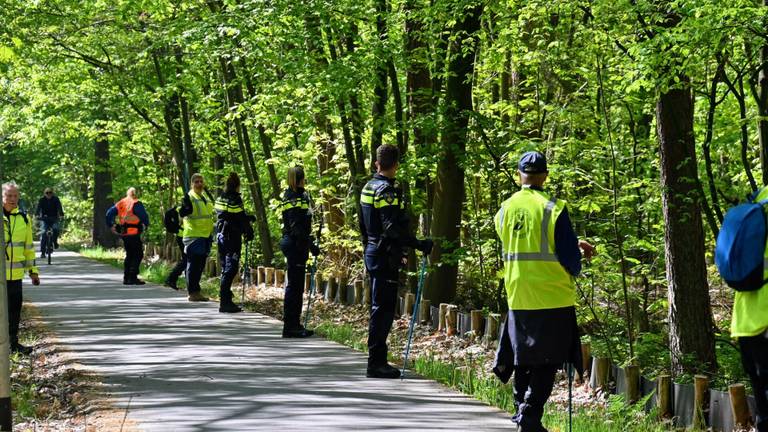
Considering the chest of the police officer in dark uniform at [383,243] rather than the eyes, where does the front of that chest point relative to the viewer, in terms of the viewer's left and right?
facing away from the viewer and to the right of the viewer

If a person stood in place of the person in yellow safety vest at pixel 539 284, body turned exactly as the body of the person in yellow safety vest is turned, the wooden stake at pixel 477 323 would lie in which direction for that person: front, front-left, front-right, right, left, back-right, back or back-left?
front-left

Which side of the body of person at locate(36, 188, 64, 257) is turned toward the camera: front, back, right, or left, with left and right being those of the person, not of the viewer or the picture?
front

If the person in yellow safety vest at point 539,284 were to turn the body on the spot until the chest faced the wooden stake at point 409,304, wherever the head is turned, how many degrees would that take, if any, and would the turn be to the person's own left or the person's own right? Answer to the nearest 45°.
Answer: approximately 45° to the person's own left

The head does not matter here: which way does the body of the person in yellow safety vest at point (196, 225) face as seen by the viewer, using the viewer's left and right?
facing the viewer and to the right of the viewer

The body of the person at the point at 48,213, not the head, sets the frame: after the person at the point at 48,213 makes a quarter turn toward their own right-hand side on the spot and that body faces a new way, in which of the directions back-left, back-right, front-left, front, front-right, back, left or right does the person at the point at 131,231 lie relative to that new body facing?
left

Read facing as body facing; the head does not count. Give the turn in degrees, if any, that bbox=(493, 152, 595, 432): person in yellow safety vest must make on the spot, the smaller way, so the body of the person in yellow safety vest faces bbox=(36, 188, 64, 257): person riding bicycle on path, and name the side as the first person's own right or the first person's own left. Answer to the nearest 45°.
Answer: approximately 90° to the first person's own left

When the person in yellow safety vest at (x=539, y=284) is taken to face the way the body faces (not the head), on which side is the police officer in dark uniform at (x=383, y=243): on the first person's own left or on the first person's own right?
on the first person's own left

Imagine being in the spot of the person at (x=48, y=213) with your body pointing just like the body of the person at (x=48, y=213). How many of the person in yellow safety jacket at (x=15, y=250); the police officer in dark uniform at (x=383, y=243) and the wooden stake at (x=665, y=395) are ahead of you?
3

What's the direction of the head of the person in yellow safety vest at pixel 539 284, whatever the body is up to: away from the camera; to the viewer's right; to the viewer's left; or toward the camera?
away from the camera

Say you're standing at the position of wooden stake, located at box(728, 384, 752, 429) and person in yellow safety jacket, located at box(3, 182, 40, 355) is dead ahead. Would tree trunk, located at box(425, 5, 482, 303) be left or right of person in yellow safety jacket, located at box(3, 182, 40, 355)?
right

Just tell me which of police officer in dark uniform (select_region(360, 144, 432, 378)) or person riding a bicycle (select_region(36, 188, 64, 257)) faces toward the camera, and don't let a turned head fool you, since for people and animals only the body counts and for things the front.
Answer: the person riding a bicycle

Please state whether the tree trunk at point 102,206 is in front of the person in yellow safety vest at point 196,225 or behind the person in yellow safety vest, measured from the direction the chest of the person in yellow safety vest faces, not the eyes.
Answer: behind
